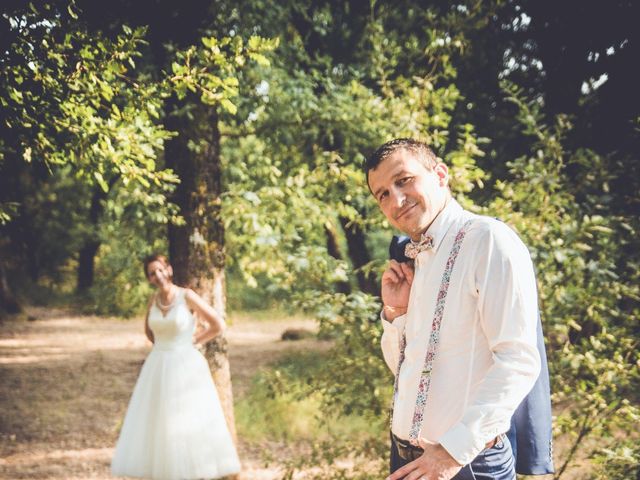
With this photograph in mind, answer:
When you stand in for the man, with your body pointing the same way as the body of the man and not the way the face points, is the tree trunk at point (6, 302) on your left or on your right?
on your right

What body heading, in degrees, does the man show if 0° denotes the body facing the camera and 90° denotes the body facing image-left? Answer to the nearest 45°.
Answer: approximately 45°

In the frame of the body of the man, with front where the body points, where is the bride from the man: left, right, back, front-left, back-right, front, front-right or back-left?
right
